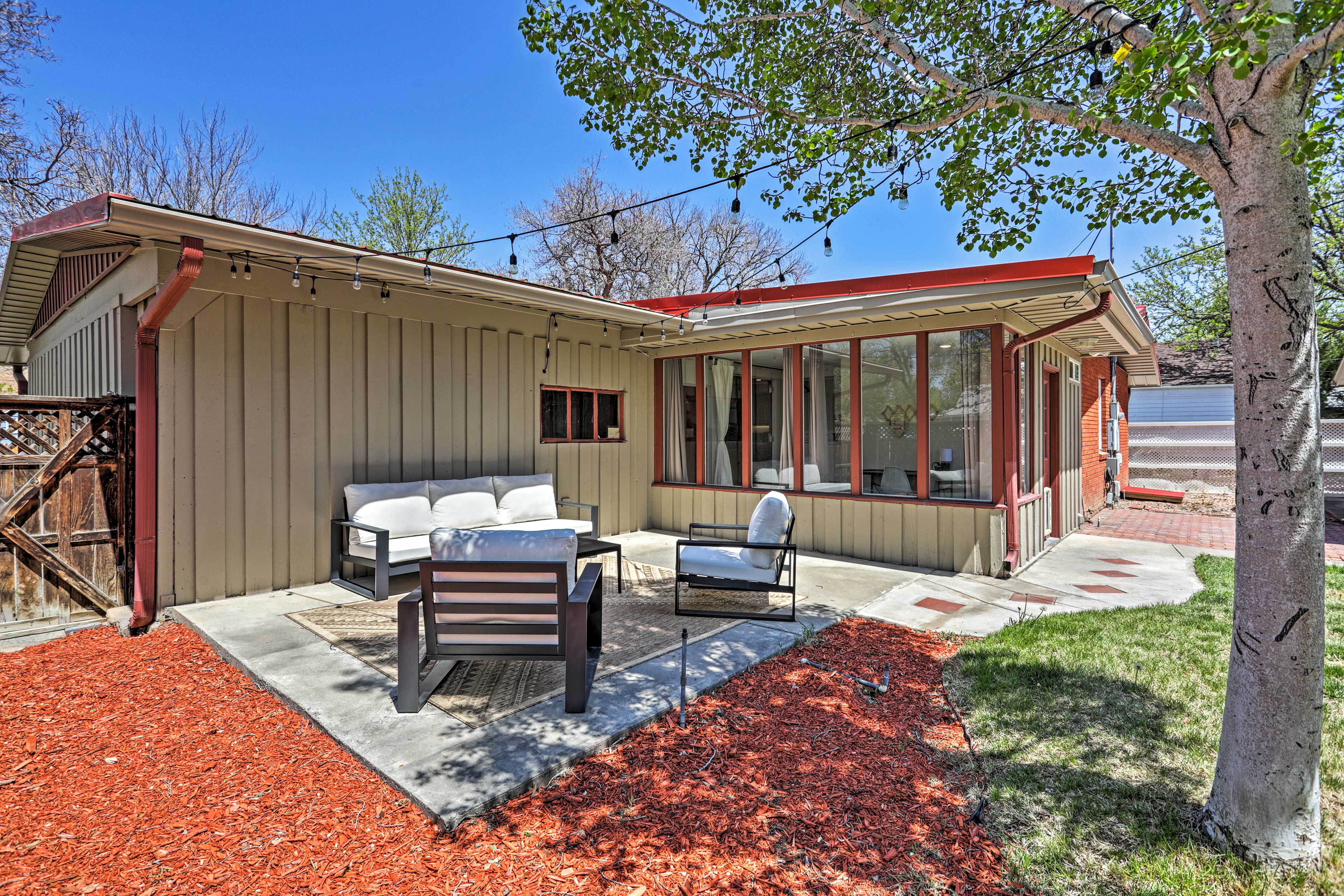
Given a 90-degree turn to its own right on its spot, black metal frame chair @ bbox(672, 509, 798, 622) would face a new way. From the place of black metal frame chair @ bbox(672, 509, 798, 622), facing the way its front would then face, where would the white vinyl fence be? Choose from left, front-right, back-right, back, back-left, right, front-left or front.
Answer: front-right

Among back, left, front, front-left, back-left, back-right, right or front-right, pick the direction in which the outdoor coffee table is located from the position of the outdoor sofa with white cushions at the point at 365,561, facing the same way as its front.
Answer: front-left

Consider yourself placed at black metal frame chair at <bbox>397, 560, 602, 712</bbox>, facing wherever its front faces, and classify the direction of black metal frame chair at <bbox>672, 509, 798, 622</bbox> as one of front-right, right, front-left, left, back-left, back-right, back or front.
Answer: front-right

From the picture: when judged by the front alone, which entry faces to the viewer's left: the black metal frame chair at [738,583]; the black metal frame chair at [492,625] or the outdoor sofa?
the black metal frame chair at [738,583]

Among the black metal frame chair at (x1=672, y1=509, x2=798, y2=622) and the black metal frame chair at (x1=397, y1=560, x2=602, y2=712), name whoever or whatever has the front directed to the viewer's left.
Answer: the black metal frame chair at (x1=672, y1=509, x2=798, y2=622)

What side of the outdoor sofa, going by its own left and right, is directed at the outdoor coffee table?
front

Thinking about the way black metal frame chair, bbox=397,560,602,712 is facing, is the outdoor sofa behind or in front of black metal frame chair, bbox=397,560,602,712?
in front

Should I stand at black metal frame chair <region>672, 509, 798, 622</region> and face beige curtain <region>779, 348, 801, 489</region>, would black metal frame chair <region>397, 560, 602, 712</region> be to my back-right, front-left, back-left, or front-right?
back-left

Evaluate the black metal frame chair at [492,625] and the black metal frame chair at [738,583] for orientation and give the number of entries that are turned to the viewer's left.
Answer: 1

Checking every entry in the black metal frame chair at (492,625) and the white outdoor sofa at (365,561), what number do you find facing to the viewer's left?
0

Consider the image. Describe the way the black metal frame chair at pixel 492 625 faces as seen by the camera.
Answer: facing away from the viewer

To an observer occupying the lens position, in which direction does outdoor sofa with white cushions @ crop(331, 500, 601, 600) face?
facing the viewer and to the right of the viewer

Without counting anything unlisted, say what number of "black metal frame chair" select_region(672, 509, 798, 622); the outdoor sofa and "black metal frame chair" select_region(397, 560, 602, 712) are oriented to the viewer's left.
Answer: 1

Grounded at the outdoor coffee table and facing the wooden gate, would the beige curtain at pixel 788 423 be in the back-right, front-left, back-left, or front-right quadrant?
back-right

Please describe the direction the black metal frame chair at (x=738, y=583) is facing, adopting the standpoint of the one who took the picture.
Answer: facing to the left of the viewer
